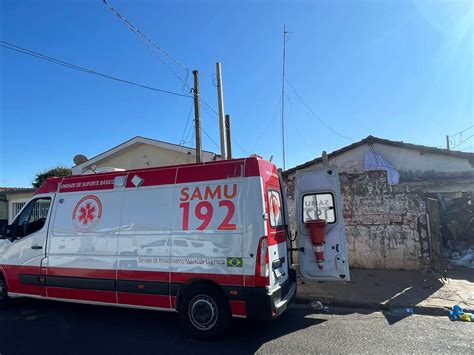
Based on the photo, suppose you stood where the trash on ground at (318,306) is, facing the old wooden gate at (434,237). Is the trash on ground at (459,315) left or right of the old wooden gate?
right

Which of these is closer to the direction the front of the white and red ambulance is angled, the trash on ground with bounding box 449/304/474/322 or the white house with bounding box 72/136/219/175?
the white house

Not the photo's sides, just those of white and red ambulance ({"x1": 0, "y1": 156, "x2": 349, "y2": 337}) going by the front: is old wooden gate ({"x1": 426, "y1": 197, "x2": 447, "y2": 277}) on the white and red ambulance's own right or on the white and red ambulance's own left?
on the white and red ambulance's own right

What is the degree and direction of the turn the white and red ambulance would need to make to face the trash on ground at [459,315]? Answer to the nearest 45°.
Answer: approximately 135° to its right

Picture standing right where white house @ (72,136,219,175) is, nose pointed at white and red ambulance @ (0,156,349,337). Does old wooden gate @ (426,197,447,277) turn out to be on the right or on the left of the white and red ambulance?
left

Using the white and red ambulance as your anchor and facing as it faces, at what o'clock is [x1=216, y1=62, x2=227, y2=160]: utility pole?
The utility pole is roughly at 2 o'clock from the white and red ambulance.

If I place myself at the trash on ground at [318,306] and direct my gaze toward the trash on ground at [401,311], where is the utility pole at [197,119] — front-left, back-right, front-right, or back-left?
back-left

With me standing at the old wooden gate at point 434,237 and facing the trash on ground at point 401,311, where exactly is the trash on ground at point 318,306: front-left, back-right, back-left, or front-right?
front-right

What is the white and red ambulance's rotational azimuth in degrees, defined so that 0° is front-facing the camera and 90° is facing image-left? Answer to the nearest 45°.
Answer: approximately 135°

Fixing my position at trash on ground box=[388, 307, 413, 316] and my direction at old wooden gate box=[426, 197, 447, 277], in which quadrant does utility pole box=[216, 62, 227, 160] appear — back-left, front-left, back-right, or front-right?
front-left

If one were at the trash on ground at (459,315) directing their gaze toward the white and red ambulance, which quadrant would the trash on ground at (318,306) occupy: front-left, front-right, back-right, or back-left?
front-right

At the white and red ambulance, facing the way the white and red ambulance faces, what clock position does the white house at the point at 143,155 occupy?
The white house is roughly at 1 o'clock from the white and red ambulance.
